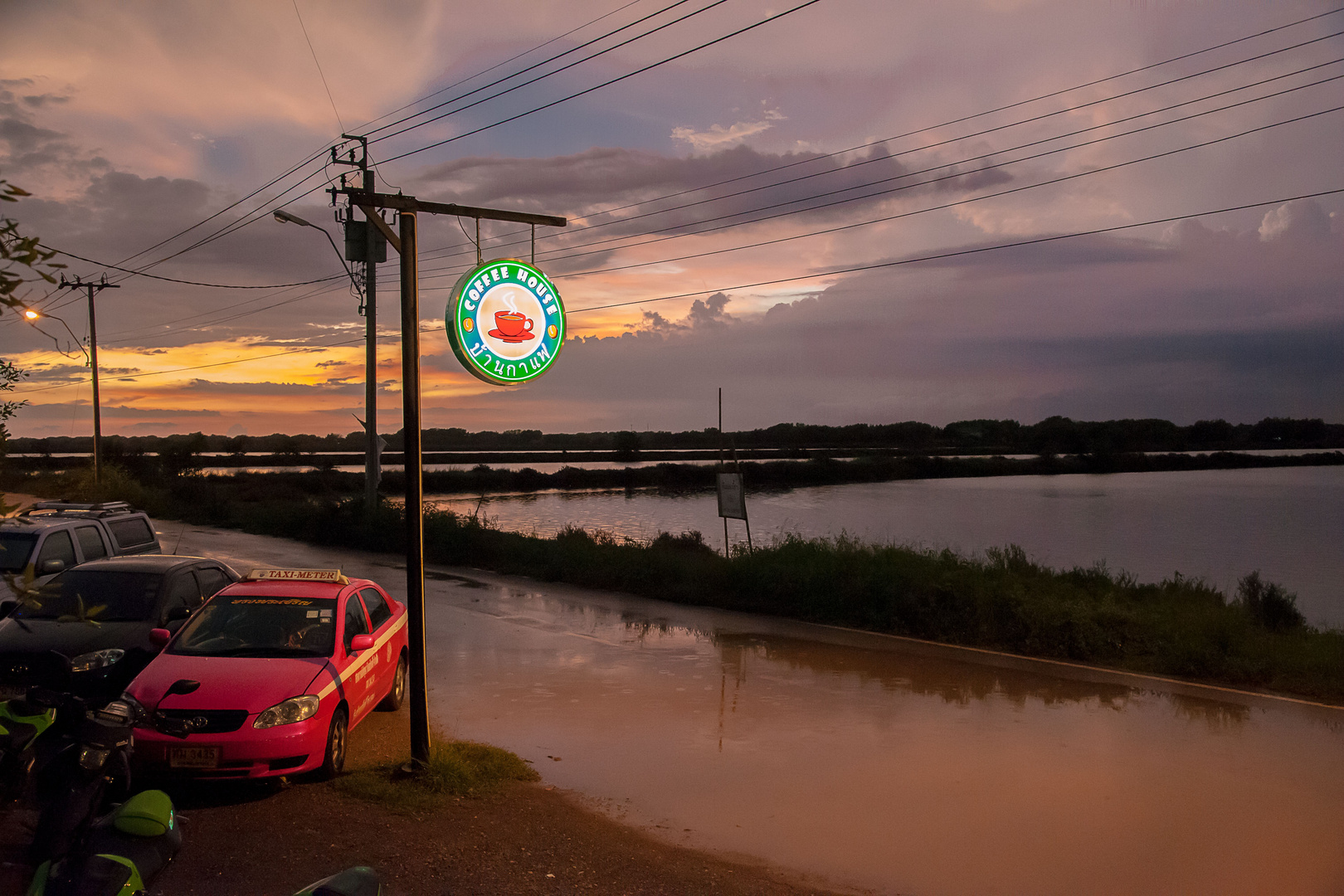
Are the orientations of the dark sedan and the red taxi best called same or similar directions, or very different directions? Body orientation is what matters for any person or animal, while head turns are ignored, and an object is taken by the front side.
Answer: same or similar directions

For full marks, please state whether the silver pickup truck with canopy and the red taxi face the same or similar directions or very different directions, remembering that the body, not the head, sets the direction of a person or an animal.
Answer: same or similar directions

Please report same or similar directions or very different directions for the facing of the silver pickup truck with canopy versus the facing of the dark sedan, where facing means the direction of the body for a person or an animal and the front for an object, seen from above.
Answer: same or similar directions

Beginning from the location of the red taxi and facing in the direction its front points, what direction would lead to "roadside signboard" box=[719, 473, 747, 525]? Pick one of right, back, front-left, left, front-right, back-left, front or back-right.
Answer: back

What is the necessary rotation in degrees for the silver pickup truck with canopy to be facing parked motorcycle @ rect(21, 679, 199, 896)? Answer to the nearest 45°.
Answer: approximately 45° to its left

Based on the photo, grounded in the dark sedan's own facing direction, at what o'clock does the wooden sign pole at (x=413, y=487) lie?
The wooden sign pole is roughly at 9 o'clock from the dark sedan.

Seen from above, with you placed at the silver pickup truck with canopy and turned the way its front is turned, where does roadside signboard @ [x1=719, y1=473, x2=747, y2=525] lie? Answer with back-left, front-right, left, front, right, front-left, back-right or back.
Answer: back-left

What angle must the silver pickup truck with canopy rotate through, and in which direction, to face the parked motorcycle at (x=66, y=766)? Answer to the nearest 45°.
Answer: approximately 45° to its left

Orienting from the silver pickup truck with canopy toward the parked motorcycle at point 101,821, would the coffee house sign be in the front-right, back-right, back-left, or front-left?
front-left

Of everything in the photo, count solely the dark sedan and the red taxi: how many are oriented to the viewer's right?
0

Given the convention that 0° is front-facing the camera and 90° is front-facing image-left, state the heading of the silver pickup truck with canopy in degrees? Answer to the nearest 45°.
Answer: approximately 45°

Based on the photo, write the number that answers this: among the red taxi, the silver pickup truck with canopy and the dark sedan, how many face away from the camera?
0
